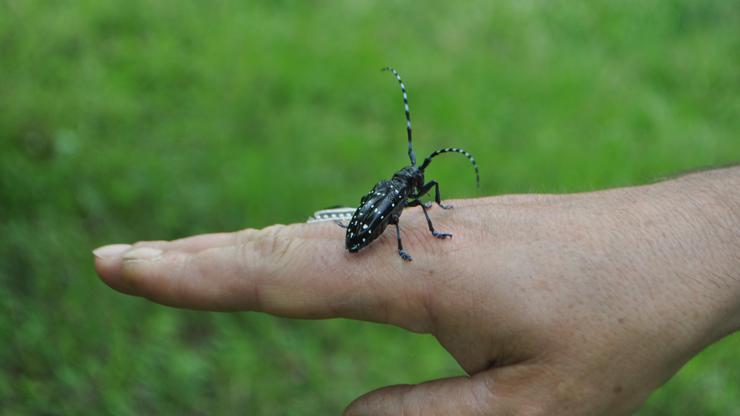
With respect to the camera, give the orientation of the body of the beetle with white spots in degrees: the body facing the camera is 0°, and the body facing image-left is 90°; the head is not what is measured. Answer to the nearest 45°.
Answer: approximately 225°
